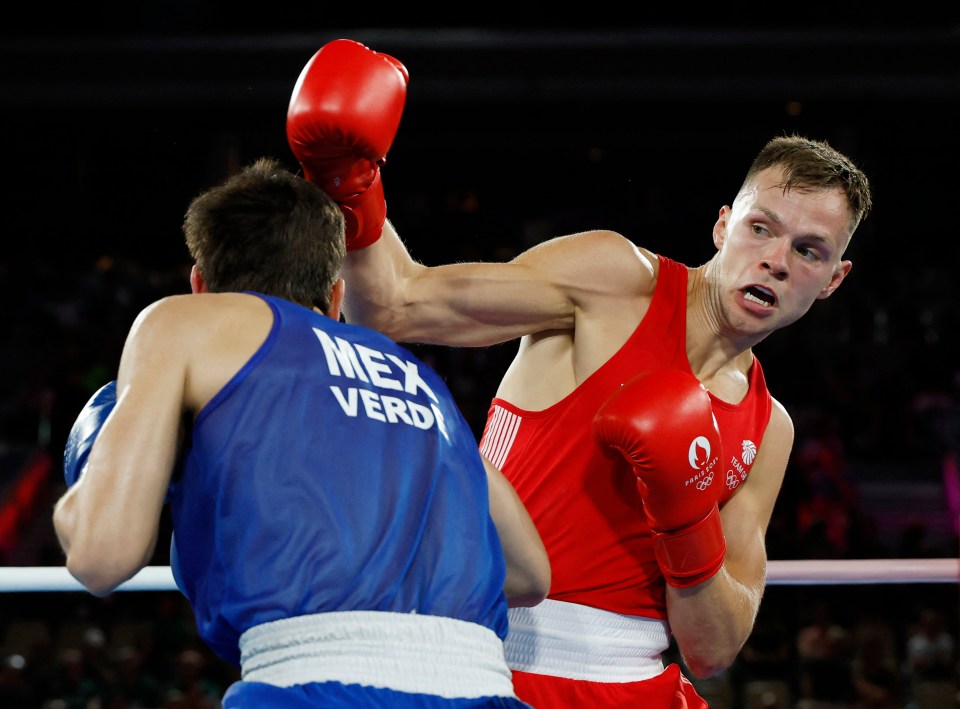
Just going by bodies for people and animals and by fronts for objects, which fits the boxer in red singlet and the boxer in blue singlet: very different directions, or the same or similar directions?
very different directions

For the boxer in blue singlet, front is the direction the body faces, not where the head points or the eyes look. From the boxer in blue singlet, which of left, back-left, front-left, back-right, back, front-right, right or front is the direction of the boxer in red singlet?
right
